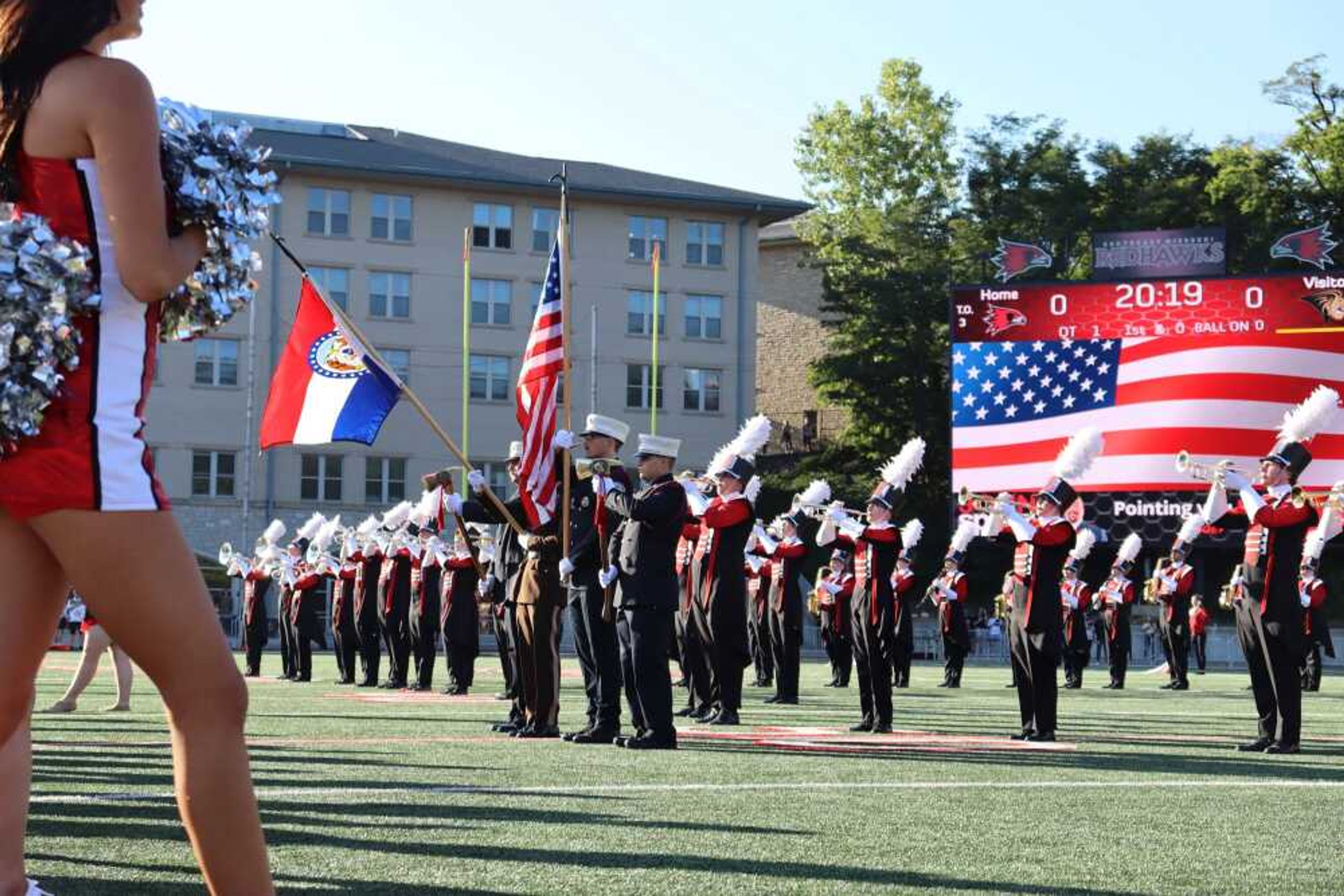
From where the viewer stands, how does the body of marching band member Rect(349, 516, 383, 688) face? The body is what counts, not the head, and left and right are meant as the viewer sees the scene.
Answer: facing to the left of the viewer

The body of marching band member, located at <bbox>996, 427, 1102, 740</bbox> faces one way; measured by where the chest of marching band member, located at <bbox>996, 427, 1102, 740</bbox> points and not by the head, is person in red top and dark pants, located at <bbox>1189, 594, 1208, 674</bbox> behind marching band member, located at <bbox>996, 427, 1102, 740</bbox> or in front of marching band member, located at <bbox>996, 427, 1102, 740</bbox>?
behind

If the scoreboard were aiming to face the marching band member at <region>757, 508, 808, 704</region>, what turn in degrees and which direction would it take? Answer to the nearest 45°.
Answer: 0° — it already faces them

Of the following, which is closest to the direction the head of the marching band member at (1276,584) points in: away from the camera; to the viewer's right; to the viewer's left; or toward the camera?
to the viewer's left

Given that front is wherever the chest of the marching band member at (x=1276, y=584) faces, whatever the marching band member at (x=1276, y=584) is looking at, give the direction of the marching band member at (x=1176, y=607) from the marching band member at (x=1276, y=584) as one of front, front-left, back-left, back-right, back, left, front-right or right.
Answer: right

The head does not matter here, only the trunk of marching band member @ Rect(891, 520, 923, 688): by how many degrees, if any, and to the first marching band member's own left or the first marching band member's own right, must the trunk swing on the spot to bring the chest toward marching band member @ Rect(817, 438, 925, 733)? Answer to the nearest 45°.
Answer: approximately 45° to the first marching band member's own left

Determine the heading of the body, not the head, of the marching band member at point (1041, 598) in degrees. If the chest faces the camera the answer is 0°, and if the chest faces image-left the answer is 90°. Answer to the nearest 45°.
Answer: approximately 45°

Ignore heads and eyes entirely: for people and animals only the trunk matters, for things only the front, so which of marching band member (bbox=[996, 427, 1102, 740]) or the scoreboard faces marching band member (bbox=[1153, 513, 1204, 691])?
the scoreboard

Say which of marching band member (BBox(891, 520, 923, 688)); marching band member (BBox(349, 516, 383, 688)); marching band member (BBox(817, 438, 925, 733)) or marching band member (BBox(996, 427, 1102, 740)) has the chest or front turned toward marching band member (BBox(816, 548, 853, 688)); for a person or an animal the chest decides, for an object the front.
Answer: marching band member (BBox(891, 520, 923, 688))

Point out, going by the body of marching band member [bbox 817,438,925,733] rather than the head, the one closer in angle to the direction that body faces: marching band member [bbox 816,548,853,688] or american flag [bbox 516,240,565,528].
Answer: the american flag

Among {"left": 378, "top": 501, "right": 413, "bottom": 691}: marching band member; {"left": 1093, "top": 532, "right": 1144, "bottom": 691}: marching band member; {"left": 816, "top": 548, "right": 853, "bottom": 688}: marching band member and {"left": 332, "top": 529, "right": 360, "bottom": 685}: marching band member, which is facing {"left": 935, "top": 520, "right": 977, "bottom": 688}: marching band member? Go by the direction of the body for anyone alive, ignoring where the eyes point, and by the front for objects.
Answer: {"left": 1093, "top": 532, "right": 1144, "bottom": 691}: marching band member

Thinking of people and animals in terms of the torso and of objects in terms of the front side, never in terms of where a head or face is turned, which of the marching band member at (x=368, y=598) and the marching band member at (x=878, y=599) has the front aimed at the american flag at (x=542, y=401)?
the marching band member at (x=878, y=599)

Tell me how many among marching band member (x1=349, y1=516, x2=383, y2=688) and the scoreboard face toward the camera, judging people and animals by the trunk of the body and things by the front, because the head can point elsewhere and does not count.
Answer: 1

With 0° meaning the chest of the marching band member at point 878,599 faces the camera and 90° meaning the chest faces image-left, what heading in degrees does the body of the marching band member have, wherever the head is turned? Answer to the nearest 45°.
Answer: approximately 45°

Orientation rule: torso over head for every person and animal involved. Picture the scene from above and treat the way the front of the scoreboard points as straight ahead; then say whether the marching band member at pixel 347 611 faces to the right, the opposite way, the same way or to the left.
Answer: to the right

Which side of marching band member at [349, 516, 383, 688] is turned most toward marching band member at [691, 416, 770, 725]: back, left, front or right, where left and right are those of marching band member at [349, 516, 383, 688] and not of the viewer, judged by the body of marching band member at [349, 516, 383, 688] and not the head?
left

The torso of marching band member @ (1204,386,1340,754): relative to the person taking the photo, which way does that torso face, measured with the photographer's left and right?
facing to the left of the viewer

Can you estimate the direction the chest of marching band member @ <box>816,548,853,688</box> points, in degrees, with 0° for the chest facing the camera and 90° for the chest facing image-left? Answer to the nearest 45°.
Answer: approximately 45°

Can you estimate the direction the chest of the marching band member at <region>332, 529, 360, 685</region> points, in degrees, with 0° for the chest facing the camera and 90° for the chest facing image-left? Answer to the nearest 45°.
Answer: approximately 90°
